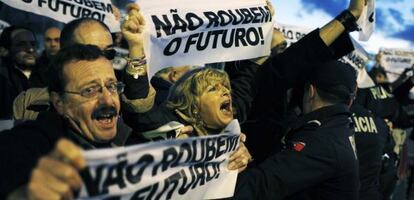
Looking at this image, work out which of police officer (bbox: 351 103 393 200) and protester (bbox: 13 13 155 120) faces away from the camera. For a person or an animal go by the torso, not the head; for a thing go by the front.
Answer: the police officer

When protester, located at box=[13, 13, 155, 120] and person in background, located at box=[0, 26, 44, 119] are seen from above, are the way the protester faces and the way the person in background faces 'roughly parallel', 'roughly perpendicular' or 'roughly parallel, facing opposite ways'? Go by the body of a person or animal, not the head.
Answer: roughly parallel

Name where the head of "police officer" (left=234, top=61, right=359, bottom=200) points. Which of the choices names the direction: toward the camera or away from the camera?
away from the camera

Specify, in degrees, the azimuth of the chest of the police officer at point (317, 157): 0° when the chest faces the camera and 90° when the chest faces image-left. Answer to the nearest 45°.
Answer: approximately 135°

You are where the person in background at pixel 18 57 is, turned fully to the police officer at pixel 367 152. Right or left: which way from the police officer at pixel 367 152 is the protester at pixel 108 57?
right

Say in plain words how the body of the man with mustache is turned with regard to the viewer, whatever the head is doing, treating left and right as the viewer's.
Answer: facing the viewer and to the right of the viewer

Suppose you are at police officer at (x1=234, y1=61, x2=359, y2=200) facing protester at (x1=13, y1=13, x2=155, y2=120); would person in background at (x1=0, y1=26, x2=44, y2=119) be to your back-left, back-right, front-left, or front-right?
front-right

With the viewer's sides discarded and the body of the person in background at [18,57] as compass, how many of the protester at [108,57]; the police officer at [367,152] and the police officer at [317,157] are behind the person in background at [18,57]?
0

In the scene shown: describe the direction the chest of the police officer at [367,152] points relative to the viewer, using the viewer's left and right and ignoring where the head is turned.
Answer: facing away from the viewer

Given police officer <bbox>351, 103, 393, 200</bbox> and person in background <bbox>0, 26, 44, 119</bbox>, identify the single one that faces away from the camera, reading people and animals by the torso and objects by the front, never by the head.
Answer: the police officer

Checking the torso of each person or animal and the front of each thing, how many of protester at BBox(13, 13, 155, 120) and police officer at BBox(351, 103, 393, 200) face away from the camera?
1

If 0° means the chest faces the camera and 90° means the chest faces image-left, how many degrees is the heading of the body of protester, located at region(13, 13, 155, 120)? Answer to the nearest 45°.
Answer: approximately 315°

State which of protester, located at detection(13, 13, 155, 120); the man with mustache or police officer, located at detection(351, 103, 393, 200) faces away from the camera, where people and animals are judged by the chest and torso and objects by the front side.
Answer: the police officer

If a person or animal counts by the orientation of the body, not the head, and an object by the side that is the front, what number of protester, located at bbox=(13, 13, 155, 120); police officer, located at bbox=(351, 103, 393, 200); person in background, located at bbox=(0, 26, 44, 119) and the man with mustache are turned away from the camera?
1

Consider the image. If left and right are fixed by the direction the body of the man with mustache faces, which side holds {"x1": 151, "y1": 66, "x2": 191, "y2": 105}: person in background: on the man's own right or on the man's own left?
on the man's own left
